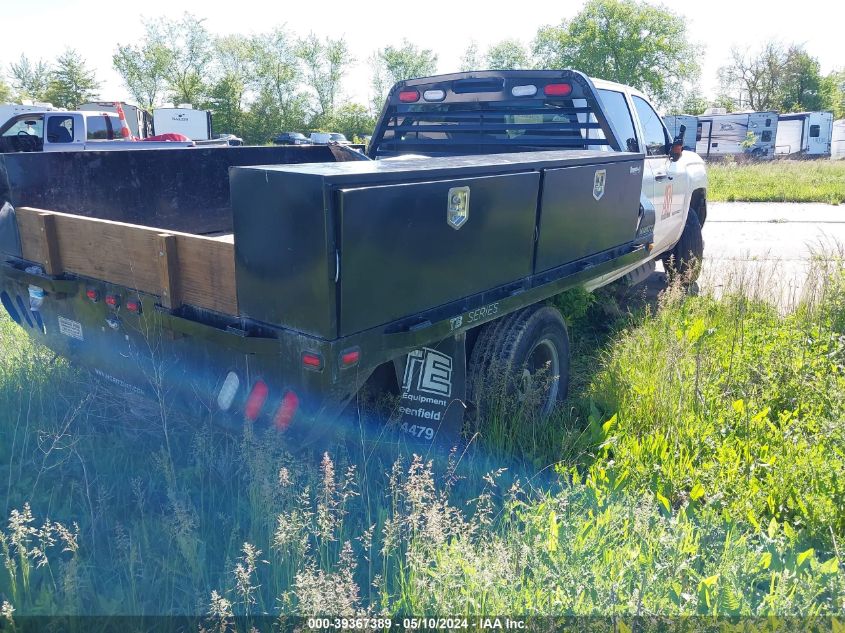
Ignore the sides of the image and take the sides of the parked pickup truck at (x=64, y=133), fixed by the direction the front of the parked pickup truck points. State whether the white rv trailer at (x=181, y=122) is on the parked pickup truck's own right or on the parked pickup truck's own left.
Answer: on the parked pickup truck's own right

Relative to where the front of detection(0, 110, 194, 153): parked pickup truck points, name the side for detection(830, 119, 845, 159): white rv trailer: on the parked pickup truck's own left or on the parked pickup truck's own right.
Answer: on the parked pickup truck's own right

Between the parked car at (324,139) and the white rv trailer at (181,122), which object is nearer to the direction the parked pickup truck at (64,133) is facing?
the white rv trailer

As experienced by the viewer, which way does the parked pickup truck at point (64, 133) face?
facing away from the viewer and to the left of the viewer

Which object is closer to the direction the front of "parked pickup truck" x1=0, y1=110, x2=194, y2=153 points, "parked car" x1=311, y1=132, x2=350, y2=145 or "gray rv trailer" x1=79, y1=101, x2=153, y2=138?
the gray rv trailer

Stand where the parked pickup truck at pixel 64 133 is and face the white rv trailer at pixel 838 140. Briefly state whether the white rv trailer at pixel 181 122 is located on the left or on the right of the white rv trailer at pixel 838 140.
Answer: left

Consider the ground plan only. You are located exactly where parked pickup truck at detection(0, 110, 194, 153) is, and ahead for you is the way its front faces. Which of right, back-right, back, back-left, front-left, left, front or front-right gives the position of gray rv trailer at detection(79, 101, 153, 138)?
front-right
